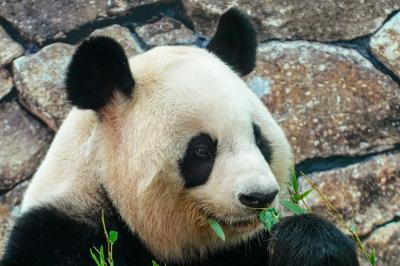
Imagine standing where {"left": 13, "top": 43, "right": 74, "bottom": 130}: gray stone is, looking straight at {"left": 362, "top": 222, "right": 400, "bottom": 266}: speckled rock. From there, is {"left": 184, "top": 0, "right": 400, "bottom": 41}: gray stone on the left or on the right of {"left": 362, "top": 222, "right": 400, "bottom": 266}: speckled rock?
left

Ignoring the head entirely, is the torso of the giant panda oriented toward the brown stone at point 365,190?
no

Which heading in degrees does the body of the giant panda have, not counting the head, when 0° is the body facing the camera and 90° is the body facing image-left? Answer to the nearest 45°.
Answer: approximately 315°

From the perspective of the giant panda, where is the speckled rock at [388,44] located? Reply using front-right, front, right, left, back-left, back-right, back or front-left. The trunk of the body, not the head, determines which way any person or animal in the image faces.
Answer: left

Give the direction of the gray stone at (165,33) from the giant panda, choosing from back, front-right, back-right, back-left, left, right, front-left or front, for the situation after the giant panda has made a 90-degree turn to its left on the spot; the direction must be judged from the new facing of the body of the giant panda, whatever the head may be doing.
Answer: front-left

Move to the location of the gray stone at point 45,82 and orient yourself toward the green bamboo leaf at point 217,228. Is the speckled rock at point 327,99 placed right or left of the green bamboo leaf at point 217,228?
left

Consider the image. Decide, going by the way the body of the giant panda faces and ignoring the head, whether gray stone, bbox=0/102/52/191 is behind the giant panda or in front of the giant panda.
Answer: behind

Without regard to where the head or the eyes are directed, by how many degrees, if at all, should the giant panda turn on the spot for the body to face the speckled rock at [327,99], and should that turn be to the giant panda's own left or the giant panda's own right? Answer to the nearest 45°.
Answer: approximately 90° to the giant panda's own left

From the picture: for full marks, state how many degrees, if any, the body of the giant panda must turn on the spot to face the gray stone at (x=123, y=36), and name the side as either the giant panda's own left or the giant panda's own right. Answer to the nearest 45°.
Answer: approximately 135° to the giant panda's own left

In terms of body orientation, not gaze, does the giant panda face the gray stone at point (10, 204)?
no

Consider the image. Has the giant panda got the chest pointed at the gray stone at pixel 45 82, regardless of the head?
no
